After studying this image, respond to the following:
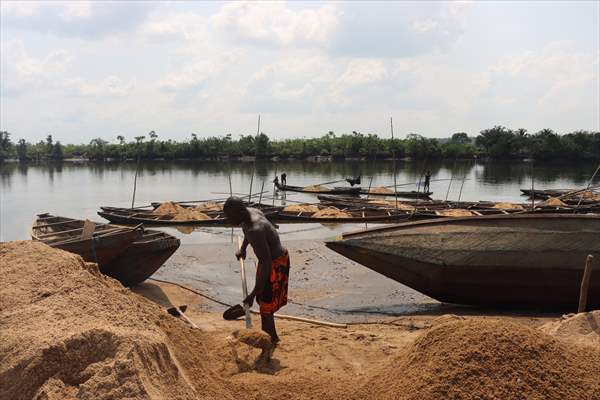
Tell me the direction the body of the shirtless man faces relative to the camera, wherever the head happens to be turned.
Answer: to the viewer's left

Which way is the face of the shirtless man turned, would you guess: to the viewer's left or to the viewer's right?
to the viewer's left
